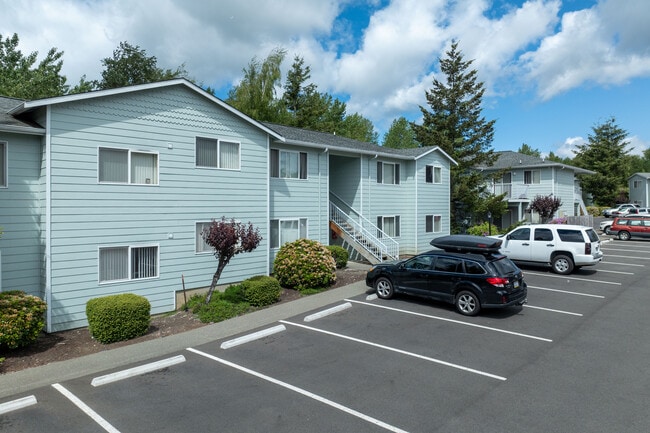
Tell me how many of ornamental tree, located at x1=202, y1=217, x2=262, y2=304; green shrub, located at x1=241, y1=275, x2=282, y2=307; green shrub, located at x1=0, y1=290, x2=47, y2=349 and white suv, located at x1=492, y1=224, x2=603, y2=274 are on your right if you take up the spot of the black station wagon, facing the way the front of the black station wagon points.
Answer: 1

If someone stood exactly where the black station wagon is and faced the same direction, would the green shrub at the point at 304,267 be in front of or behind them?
in front

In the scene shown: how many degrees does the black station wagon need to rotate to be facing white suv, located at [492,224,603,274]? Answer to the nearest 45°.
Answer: approximately 90° to its right

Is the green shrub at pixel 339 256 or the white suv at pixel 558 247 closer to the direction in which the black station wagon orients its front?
the green shrub

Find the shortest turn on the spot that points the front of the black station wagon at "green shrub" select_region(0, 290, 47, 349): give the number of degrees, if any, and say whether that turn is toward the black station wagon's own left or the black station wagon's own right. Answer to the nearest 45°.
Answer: approximately 90° to the black station wagon's own left

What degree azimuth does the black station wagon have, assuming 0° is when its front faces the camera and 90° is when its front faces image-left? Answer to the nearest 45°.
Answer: approximately 135°

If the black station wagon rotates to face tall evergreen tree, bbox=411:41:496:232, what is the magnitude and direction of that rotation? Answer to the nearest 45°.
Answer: approximately 45° to its right

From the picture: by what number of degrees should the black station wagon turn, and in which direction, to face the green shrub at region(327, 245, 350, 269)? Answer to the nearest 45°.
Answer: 0° — it already faces it

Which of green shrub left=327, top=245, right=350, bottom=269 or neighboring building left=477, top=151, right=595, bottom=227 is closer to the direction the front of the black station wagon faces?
the green shrub

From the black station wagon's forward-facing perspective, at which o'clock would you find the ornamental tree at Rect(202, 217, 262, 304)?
The ornamental tree is roughly at 10 o'clock from the black station wagon.

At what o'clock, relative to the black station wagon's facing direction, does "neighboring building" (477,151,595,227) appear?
The neighboring building is roughly at 2 o'clock from the black station wagon.

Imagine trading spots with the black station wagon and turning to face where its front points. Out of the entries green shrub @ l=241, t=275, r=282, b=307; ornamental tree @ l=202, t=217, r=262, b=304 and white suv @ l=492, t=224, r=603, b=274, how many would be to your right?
1
